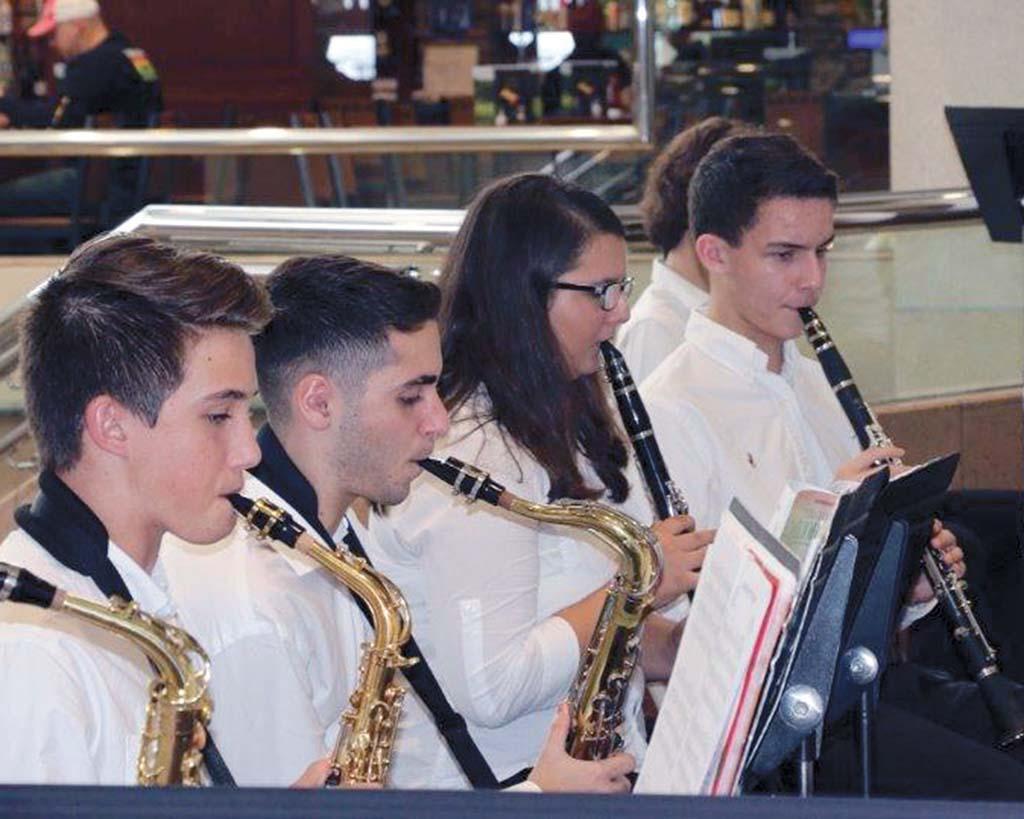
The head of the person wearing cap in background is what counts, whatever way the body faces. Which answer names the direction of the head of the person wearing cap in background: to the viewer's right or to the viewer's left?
to the viewer's left

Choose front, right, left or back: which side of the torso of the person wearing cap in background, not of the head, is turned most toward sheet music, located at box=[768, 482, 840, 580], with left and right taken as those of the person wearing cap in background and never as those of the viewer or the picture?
left

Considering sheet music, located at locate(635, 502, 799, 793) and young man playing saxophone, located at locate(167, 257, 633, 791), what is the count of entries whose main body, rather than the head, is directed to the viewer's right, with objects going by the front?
1

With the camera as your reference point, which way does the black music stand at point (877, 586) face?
facing away from the viewer and to the left of the viewer

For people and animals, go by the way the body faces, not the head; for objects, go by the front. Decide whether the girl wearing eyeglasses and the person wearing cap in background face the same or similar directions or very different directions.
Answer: very different directions

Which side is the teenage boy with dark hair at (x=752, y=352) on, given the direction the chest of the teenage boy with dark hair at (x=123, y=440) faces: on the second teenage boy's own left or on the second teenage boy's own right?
on the second teenage boy's own left

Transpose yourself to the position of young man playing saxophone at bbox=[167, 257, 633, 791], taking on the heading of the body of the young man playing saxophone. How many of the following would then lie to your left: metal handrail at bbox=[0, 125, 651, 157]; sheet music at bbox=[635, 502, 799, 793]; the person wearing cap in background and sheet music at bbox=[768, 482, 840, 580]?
2

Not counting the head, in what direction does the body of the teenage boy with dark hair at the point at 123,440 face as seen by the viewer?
to the viewer's right

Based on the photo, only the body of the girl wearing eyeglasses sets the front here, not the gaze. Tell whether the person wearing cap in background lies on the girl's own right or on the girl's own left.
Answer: on the girl's own left

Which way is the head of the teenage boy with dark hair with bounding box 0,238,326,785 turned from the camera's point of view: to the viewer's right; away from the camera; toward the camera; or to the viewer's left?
to the viewer's right

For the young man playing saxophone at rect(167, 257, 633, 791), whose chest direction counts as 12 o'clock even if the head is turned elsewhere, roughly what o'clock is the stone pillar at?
The stone pillar is roughly at 10 o'clock from the young man playing saxophone.

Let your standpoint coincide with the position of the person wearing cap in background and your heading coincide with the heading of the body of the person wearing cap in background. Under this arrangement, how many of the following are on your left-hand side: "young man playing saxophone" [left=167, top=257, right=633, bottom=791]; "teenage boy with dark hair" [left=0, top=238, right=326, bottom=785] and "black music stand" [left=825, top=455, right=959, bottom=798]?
3
